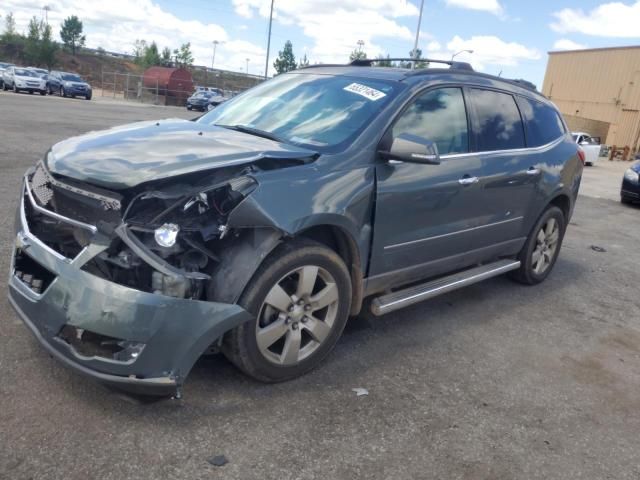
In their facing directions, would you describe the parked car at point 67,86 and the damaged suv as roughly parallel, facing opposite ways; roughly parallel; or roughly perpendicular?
roughly perpendicular

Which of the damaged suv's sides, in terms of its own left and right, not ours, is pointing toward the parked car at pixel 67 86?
right

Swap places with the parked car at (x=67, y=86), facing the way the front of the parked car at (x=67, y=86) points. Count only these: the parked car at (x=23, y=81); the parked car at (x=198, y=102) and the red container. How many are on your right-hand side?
1

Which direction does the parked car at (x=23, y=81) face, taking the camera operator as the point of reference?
facing the viewer and to the right of the viewer

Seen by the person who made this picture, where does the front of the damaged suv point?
facing the viewer and to the left of the viewer

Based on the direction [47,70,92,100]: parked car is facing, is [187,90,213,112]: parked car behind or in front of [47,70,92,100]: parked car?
in front

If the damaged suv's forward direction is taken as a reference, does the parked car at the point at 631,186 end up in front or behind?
behind

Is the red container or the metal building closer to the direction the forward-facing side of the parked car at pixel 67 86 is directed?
the metal building

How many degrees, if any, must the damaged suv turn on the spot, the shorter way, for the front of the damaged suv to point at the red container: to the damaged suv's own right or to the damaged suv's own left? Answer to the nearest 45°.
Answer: approximately 135° to the damaged suv's own right

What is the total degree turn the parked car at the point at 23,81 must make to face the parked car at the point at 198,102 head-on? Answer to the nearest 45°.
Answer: approximately 45° to its left

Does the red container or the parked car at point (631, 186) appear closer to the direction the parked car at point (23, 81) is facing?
the parked car

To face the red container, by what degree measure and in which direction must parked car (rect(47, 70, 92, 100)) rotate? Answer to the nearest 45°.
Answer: approximately 90° to its left

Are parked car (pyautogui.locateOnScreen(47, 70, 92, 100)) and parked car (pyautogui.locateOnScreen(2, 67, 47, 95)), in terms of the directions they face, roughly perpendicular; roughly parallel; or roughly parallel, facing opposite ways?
roughly parallel

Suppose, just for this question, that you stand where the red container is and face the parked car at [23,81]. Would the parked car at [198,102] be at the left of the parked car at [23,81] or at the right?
left

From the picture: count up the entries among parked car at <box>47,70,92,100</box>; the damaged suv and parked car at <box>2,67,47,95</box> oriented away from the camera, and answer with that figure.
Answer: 0
